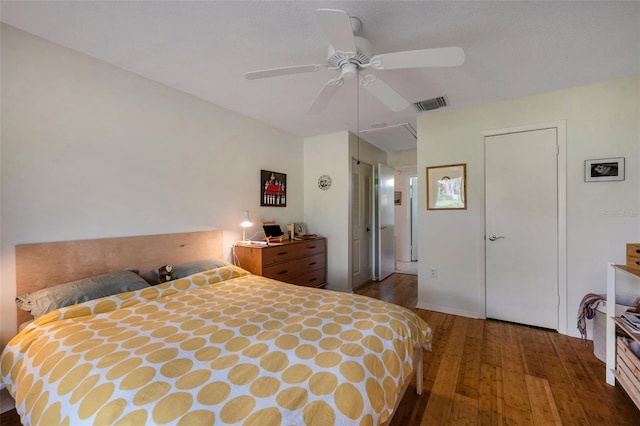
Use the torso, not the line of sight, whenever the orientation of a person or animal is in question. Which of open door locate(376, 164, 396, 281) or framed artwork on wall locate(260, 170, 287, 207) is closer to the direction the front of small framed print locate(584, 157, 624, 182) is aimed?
the framed artwork on wall

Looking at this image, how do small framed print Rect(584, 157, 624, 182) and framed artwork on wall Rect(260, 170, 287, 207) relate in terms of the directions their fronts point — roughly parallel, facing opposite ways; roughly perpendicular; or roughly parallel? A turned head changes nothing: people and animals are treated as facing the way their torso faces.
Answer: roughly perpendicular

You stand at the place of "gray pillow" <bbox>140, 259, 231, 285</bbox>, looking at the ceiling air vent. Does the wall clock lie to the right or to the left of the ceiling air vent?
left

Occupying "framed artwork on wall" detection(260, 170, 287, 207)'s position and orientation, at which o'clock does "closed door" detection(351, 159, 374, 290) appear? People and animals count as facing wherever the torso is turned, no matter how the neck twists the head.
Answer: The closed door is roughly at 10 o'clock from the framed artwork on wall.

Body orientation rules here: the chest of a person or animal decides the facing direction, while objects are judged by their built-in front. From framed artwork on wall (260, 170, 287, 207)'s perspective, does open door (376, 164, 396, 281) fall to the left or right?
on its left

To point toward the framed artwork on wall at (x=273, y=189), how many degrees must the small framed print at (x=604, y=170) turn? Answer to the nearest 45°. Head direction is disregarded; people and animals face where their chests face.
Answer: approximately 45° to its right

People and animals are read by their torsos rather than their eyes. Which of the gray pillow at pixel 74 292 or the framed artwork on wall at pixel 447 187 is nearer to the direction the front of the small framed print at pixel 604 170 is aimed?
the gray pillow

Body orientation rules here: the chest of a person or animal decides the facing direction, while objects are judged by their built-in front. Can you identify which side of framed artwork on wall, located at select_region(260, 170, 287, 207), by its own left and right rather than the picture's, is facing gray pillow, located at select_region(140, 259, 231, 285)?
right
